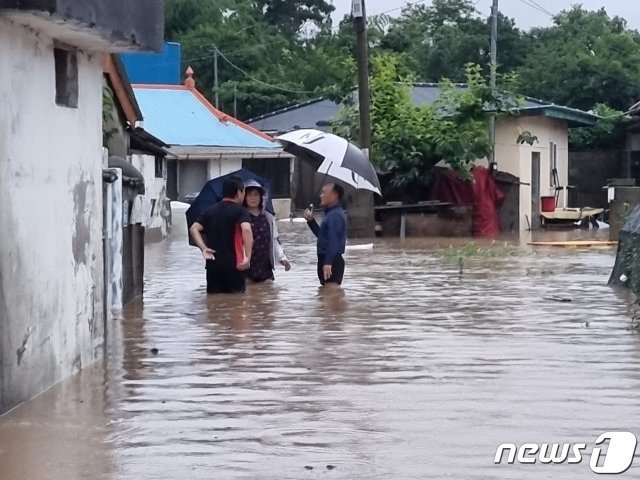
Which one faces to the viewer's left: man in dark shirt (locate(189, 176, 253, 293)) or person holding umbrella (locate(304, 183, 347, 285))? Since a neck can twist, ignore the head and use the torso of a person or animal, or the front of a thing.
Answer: the person holding umbrella

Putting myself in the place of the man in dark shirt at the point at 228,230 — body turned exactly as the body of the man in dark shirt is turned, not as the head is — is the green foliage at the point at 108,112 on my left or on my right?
on my left

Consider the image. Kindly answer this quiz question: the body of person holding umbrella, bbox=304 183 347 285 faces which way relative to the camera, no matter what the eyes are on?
to the viewer's left

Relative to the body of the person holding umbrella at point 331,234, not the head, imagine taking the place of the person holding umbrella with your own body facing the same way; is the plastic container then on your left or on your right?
on your right

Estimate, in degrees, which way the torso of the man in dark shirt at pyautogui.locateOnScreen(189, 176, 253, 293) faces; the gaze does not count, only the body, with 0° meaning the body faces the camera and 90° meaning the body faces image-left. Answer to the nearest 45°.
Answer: approximately 225°

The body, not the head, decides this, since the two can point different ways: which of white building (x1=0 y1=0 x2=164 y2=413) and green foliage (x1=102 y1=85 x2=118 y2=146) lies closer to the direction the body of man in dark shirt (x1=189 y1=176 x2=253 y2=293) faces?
the green foliage

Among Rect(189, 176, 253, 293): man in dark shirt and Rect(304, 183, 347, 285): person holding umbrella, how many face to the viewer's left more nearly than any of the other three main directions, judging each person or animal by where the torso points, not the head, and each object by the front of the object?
1
